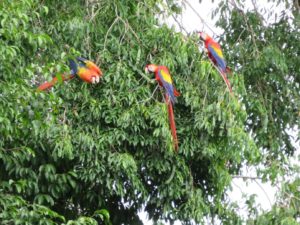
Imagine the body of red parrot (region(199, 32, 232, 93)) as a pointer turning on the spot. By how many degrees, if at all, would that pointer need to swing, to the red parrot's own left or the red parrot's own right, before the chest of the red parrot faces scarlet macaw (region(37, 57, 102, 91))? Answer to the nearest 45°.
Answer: approximately 45° to the red parrot's own left

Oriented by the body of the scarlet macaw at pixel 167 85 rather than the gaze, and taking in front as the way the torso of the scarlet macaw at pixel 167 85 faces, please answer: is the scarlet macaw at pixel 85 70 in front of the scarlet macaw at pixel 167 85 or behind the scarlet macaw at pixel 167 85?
in front

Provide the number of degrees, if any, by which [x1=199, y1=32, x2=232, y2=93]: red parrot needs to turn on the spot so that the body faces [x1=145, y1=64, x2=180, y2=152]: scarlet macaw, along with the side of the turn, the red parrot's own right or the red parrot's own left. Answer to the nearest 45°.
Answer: approximately 45° to the red parrot's own left
